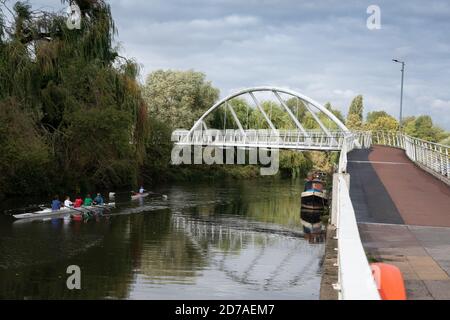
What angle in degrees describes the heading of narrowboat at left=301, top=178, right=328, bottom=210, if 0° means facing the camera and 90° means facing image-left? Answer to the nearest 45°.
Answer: approximately 0°

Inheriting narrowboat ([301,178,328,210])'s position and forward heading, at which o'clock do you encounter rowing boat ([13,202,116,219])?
The rowing boat is roughly at 2 o'clock from the narrowboat.

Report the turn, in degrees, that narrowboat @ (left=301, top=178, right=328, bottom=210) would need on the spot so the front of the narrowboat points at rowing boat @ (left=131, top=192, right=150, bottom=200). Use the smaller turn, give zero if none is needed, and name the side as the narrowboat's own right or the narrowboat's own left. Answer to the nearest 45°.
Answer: approximately 90° to the narrowboat's own right

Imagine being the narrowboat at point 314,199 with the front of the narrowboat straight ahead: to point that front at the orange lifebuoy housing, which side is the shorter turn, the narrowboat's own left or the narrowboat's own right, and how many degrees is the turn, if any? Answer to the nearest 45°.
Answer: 0° — it already faces it

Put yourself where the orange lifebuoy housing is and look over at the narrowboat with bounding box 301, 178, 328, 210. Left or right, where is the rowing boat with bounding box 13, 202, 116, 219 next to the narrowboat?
left
